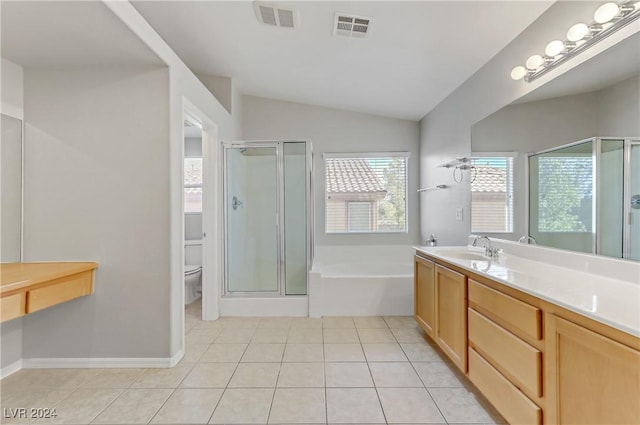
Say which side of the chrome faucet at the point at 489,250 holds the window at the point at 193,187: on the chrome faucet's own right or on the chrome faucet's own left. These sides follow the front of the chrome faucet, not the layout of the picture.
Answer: on the chrome faucet's own right

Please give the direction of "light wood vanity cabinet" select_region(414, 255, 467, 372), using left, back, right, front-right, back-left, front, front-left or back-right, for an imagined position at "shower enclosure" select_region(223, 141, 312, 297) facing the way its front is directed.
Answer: front-left

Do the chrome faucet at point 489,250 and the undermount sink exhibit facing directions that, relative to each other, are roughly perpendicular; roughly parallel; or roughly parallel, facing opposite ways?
roughly parallel

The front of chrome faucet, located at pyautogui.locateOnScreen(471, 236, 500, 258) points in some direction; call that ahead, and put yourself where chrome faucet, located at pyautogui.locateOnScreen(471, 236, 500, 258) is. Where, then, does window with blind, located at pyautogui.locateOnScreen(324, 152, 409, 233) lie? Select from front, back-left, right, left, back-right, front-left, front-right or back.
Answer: right

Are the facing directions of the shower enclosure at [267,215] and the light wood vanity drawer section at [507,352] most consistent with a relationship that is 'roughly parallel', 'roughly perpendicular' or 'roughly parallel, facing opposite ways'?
roughly perpendicular

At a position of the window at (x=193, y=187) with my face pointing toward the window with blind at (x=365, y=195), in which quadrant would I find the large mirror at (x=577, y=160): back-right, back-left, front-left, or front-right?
front-right

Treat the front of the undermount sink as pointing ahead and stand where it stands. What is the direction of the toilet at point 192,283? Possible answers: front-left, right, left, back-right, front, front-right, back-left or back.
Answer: front-right

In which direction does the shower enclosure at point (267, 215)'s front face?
toward the camera

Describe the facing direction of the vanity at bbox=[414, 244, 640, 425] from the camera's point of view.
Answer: facing the viewer and to the left of the viewer

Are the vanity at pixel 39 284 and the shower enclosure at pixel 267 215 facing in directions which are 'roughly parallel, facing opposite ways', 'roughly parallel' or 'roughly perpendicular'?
roughly perpendicular

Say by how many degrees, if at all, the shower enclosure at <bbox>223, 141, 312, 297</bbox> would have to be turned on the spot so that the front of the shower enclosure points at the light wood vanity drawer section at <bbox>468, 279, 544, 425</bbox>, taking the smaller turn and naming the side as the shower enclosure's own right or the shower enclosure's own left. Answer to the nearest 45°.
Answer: approximately 45° to the shower enclosure's own left

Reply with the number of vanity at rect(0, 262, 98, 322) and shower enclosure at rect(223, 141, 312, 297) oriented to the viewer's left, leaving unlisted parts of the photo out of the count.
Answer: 0

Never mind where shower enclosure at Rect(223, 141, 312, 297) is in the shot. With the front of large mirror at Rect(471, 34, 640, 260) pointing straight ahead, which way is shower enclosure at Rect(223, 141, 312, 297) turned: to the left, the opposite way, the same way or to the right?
to the left
